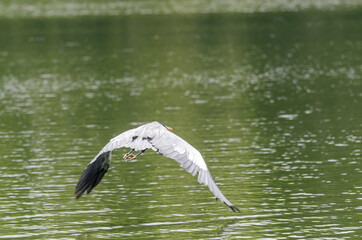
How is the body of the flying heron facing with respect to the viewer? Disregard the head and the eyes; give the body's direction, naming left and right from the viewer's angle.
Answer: facing away from the viewer and to the right of the viewer
